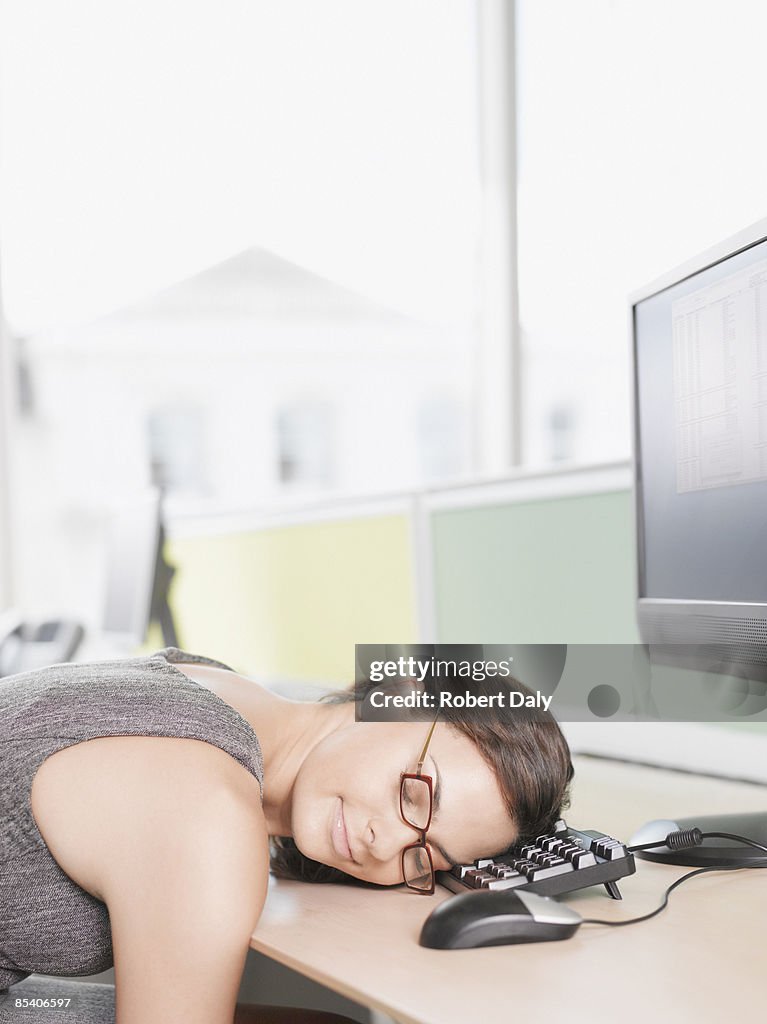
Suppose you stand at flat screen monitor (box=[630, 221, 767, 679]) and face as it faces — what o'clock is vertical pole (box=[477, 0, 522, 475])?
The vertical pole is roughly at 4 o'clock from the flat screen monitor.

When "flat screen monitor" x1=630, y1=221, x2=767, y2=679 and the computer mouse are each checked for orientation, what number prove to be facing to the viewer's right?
1

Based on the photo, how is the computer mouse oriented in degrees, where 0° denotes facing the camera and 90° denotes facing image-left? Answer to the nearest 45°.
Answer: approximately 270°

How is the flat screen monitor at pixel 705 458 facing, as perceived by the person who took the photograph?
facing the viewer and to the left of the viewer

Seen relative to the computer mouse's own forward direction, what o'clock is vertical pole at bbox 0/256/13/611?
The vertical pole is roughly at 8 o'clock from the computer mouse.

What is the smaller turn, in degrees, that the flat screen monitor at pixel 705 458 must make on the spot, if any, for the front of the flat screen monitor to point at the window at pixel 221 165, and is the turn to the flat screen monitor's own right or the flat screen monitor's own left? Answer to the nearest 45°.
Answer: approximately 90° to the flat screen monitor's own right

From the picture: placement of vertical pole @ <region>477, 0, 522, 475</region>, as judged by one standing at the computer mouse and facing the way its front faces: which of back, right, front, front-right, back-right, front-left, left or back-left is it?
left

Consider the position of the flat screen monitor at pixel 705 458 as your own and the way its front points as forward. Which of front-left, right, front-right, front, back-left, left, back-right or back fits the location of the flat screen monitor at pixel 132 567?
right

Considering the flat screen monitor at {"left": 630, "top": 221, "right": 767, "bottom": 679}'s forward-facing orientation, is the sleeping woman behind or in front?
in front
